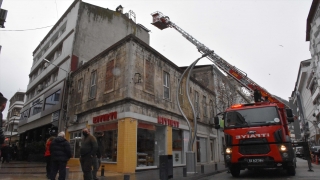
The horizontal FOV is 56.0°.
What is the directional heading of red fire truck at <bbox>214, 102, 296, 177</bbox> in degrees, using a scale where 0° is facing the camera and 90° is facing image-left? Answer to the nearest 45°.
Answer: approximately 0°

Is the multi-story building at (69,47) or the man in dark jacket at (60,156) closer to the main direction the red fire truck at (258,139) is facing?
the man in dark jacket

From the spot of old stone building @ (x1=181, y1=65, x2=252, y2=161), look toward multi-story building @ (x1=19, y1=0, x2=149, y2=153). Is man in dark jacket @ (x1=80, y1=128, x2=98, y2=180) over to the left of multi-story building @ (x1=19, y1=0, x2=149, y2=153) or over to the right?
left

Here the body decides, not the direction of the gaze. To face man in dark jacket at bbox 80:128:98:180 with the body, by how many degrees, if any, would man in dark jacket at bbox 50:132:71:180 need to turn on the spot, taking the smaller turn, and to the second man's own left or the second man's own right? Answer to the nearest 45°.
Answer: approximately 90° to the second man's own right

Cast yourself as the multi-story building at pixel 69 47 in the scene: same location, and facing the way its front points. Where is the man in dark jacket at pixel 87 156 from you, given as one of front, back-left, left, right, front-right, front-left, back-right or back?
front-left

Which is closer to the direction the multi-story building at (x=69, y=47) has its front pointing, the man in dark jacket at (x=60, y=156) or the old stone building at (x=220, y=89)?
the man in dark jacket

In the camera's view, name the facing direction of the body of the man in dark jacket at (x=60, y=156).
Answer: away from the camera

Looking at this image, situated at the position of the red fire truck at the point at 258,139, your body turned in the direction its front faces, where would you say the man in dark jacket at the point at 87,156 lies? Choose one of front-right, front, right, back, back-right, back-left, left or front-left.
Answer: front-right

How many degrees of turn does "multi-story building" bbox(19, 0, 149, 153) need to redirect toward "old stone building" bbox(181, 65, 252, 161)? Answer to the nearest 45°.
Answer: approximately 135° to its left

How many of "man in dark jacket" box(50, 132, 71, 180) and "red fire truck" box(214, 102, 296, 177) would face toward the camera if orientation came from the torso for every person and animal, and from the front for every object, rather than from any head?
1

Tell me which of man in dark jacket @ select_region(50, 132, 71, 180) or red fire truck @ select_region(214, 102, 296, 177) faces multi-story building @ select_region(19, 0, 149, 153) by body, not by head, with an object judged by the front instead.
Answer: the man in dark jacket

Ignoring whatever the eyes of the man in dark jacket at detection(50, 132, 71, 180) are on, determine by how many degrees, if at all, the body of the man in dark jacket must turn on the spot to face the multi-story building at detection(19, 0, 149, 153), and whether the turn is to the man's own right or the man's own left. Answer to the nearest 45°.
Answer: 0° — they already face it
